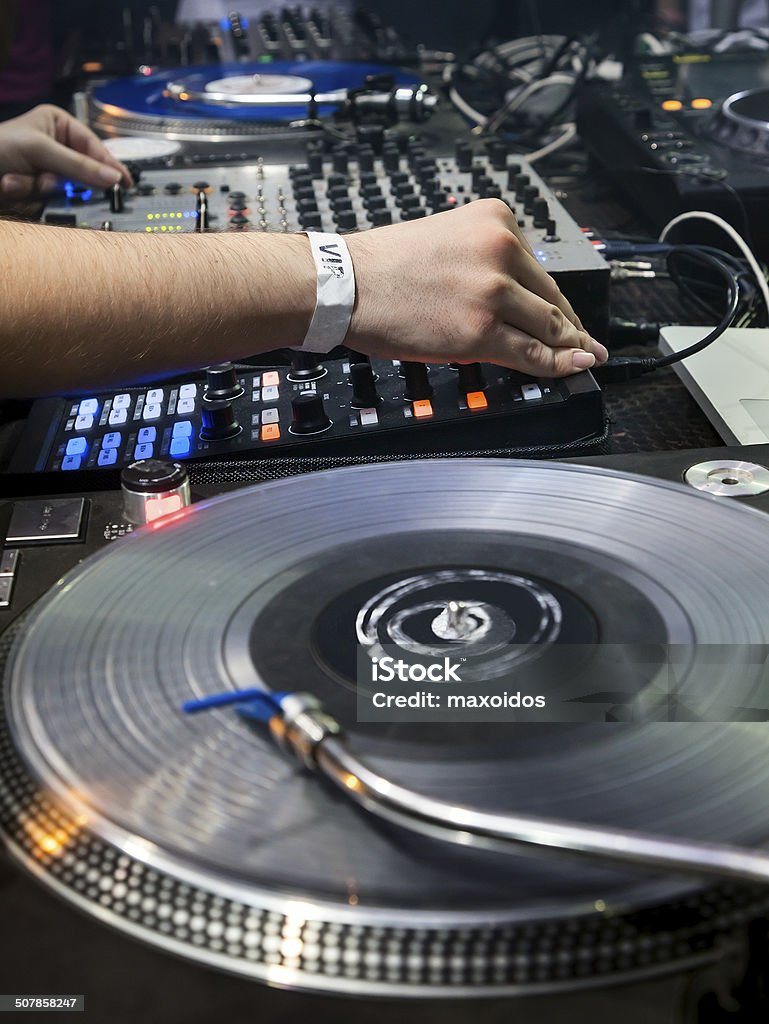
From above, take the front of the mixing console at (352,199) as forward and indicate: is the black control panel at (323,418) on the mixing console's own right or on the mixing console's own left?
on the mixing console's own left

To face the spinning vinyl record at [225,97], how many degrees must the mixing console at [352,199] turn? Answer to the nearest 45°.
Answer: approximately 90° to its right

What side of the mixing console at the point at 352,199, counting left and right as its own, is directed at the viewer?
left

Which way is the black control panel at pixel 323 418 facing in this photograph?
to the viewer's left

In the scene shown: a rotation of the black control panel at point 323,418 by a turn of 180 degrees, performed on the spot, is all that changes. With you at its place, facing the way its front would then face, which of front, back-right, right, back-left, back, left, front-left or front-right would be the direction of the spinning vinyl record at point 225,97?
left
